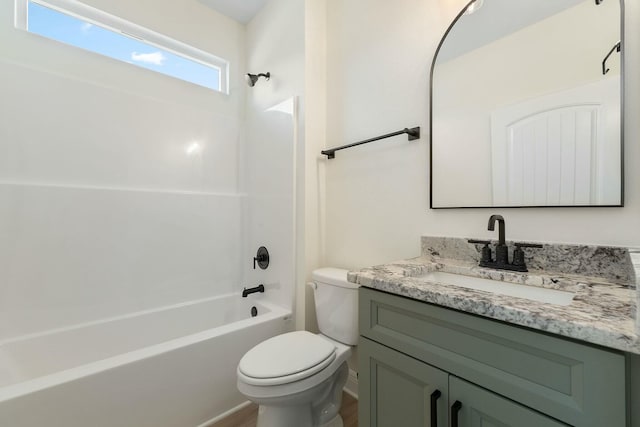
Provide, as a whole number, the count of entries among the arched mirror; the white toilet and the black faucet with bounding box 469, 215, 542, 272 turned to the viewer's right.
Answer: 0

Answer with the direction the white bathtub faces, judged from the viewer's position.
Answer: facing the viewer and to the right of the viewer

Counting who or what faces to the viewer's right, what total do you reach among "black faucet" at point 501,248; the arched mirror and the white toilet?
0

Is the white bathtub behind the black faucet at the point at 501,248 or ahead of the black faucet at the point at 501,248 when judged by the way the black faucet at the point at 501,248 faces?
ahead

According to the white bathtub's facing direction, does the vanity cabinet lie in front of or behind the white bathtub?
in front

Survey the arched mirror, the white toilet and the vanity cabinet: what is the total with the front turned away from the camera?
0

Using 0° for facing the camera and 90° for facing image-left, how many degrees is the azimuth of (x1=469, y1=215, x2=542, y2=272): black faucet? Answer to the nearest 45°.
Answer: approximately 45°
